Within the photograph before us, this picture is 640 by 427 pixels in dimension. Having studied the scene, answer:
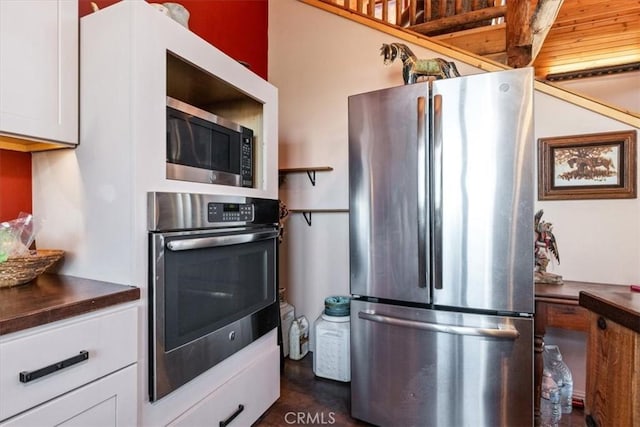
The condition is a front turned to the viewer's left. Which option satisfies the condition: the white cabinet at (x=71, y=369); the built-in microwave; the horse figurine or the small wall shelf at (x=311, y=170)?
the horse figurine

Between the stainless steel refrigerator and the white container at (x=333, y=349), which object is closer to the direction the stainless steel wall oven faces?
the stainless steel refrigerator

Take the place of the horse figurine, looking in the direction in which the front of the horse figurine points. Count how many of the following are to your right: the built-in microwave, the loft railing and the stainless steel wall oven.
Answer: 1

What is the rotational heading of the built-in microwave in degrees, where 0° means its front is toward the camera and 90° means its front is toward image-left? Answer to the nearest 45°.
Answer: approximately 315°

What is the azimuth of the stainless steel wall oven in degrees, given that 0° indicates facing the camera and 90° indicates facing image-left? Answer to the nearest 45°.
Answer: approximately 315°

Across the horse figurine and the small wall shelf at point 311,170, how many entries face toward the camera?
1

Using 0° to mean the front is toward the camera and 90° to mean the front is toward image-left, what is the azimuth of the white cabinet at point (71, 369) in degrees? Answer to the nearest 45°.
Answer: approximately 315°

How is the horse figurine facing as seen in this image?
to the viewer's left

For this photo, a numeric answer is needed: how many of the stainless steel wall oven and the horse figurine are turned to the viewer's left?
1
